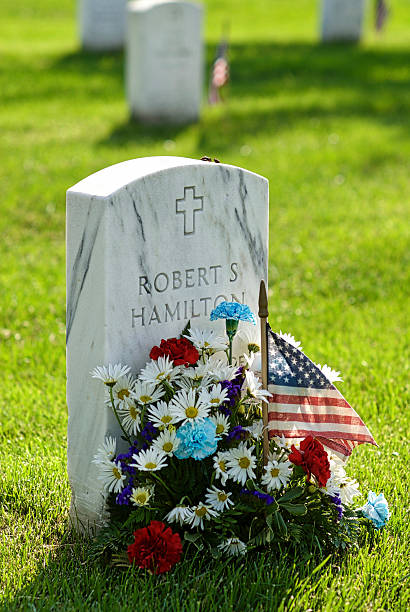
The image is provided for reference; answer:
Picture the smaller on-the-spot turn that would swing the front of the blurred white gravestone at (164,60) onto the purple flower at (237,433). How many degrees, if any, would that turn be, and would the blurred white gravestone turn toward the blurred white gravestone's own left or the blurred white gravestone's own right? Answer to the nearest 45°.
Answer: approximately 45° to the blurred white gravestone's own right

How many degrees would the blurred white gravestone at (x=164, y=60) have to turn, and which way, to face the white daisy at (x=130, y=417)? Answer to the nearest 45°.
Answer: approximately 45° to its right

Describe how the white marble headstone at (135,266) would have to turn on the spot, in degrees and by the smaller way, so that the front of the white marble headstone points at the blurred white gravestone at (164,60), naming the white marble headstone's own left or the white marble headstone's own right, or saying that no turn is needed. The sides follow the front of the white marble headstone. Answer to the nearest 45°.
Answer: approximately 135° to the white marble headstone's own left

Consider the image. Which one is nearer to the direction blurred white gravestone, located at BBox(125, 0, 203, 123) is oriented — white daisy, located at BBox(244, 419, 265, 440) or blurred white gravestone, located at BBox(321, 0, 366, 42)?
the white daisy

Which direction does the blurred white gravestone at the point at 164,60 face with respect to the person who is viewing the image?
facing the viewer and to the right of the viewer

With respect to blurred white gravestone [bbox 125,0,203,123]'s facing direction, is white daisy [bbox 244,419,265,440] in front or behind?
in front

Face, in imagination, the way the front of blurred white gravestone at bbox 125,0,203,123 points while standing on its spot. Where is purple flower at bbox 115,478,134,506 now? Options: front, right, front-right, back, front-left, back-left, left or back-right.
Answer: front-right

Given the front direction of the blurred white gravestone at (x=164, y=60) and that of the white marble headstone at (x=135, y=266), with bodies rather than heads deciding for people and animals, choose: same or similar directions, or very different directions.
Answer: same or similar directions

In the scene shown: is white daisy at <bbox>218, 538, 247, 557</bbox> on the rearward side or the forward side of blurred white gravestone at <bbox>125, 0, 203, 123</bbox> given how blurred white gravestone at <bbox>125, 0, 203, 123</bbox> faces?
on the forward side

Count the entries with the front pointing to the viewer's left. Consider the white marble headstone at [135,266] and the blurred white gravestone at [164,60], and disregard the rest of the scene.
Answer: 0

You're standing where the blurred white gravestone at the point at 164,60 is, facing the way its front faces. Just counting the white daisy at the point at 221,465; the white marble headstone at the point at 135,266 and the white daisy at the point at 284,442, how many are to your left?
0

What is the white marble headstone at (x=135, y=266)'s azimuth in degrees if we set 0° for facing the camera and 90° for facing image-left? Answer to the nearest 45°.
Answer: approximately 315°

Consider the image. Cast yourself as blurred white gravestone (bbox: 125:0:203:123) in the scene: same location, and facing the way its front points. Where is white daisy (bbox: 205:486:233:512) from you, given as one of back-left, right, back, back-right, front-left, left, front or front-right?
front-right

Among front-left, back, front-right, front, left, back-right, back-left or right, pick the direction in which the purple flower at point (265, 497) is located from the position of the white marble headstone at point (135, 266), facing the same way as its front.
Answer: front

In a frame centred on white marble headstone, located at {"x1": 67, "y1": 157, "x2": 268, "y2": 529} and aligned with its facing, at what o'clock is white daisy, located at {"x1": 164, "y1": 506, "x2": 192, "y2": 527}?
The white daisy is roughly at 1 o'clock from the white marble headstone.
